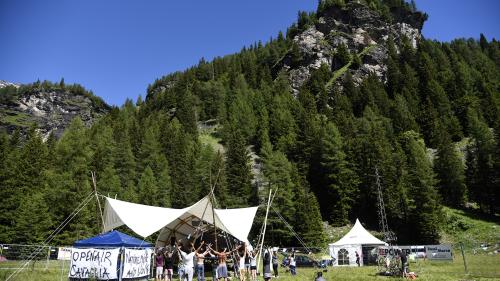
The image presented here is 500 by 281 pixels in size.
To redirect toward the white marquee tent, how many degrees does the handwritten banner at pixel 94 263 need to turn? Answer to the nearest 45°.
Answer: approximately 135° to its left

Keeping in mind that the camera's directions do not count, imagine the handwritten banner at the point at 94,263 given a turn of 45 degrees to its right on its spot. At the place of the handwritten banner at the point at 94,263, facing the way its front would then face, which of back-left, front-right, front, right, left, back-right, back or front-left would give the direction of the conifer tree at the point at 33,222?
back-right

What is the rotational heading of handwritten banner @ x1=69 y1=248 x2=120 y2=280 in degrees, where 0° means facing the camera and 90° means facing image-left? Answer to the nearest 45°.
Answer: approximately 0°

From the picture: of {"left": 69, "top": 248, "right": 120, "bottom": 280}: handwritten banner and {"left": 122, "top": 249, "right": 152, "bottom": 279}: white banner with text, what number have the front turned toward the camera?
2
